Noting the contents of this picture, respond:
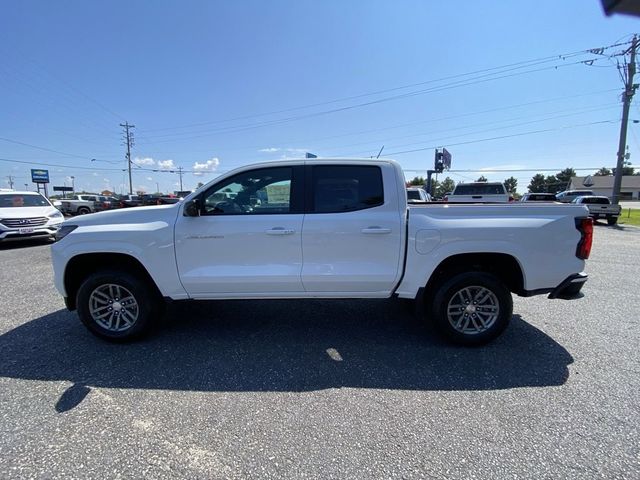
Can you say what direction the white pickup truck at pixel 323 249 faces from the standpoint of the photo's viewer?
facing to the left of the viewer

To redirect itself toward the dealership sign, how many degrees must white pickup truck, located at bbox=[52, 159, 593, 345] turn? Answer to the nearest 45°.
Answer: approximately 45° to its right

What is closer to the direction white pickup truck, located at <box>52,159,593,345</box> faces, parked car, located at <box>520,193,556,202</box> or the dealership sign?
the dealership sign

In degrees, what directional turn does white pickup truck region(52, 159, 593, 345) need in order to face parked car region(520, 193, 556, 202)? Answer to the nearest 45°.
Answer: approximately 135° to its right

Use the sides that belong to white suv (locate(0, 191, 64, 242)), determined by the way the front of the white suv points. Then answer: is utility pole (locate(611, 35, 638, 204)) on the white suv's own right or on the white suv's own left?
on the white suv's own left

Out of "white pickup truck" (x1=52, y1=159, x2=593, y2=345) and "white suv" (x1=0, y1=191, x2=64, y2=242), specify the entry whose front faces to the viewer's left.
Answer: the white pickup truck

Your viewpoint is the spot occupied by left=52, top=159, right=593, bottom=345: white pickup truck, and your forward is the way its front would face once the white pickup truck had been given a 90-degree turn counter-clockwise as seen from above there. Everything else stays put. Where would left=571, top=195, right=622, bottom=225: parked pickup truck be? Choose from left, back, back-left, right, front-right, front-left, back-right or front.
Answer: back-left

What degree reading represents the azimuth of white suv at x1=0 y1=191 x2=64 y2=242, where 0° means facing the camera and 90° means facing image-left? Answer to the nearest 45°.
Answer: approximately 0°

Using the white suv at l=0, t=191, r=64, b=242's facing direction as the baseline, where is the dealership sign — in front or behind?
behind

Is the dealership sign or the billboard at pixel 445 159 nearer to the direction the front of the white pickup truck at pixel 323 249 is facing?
the dealership sign

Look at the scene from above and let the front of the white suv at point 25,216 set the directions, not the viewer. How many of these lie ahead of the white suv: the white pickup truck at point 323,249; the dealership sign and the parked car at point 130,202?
1

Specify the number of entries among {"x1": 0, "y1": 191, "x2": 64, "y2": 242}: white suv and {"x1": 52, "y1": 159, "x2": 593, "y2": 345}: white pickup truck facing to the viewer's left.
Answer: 1

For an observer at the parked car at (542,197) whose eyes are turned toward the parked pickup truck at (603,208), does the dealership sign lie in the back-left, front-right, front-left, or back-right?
back-left

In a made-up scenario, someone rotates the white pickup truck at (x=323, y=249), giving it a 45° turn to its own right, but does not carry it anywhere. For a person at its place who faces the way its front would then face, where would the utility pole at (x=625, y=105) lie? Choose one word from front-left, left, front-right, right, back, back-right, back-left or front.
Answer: right
